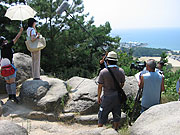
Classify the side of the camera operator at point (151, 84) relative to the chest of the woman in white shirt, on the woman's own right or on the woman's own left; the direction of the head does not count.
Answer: on the woman's own right

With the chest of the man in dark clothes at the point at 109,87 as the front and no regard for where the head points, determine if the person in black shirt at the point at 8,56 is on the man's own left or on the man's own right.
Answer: on the man's own left

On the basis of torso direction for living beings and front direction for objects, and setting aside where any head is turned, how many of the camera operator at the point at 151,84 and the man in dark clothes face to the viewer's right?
0

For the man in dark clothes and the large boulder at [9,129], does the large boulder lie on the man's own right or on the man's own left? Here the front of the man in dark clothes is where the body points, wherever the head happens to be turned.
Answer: on the man's own left

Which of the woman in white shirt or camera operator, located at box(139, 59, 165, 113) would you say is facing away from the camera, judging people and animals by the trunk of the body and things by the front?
the camera operator

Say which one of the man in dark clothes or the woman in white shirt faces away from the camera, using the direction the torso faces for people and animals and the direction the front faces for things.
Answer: the man in dark clothes

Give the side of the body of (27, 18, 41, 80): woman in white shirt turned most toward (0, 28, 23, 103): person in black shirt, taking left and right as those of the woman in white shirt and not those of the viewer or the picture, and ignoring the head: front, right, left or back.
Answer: back

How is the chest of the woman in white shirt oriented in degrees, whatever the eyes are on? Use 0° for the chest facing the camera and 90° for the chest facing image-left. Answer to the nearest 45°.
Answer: approximately 270°

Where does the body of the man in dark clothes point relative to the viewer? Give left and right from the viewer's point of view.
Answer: facing away from the viewer

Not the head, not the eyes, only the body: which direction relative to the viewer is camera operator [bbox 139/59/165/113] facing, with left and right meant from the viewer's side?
facing away from the viewer
